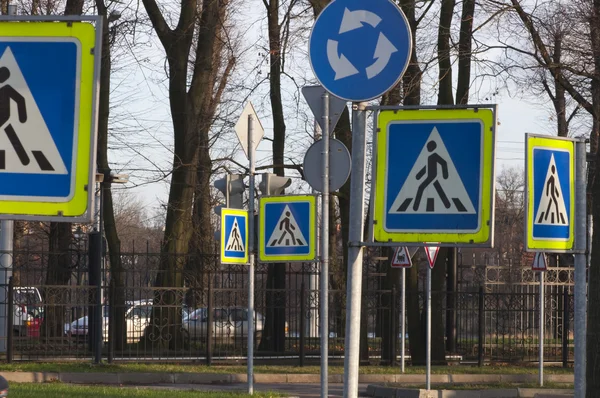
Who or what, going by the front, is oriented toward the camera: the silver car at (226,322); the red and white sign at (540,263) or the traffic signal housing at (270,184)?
the red and white sign

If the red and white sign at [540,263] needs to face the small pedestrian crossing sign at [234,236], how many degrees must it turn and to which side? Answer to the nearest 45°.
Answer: approximately 45° to its right

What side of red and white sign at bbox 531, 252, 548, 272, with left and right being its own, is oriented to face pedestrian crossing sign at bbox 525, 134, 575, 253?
front

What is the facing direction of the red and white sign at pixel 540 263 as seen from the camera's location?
facing the viewer

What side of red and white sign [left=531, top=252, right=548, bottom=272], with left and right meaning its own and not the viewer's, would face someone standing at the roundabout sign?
front

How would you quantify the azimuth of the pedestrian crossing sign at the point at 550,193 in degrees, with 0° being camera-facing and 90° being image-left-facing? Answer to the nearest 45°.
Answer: approximately 315°
